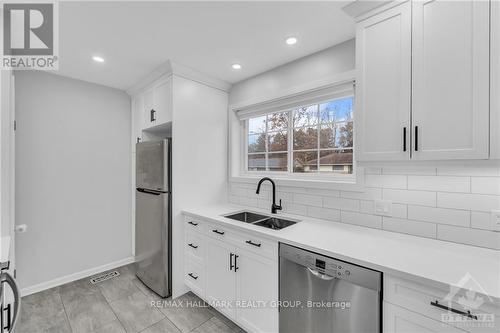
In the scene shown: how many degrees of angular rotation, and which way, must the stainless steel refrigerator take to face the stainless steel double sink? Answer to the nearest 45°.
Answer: approximately 90° to its left

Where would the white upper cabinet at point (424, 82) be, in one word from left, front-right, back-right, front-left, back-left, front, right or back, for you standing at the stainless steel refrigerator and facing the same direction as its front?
left

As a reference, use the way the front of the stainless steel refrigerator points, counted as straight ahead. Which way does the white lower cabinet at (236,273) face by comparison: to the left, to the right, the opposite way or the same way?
the same way

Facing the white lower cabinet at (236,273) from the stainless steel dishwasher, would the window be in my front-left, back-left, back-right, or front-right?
front-right

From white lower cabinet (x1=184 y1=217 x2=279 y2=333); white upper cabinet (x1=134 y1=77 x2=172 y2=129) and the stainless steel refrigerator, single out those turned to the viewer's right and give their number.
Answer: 0

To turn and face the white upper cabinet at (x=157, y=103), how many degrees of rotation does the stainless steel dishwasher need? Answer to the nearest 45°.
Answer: approximately 45° to its right

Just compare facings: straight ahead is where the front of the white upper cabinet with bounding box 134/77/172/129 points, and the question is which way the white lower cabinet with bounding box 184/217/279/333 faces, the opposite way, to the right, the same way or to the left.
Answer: the same way

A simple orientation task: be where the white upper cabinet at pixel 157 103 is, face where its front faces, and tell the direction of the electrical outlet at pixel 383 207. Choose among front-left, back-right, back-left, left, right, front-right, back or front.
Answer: left

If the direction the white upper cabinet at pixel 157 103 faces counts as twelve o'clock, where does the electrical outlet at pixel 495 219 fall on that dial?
The electrical outlet is roughly at 9 o'clock from the white upper cabinet.

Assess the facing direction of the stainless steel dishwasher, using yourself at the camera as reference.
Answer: facing the viewer and to the left of the viewer

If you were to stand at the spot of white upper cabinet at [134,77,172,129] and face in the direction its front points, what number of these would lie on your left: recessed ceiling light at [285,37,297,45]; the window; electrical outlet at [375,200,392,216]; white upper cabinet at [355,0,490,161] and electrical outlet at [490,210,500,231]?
5

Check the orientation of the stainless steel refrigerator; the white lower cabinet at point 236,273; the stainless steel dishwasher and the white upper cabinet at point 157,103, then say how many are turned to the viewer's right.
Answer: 0

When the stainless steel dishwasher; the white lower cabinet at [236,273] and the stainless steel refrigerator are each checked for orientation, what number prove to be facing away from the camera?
0

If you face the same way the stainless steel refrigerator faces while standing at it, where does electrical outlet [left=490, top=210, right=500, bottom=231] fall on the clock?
The electrical outlet is roughly at 9 o'clock from the stainless steel refrigerator.

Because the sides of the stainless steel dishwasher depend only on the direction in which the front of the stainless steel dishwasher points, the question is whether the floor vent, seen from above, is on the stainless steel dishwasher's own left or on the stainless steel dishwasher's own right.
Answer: on the stainless steel dishwasher's own right
